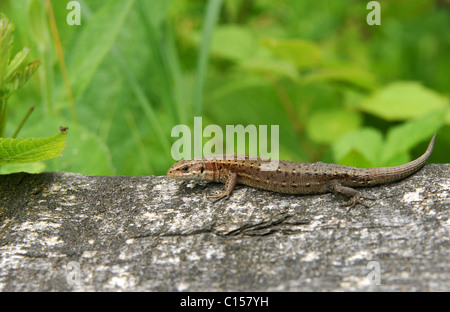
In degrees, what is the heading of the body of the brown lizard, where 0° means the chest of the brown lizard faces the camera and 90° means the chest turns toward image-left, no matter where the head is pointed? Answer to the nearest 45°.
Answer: approximately 90°

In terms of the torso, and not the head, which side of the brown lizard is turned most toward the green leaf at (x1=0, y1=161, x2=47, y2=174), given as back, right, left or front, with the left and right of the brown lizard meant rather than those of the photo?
front

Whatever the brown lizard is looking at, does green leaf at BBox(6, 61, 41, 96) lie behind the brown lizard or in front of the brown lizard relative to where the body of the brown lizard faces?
in front
